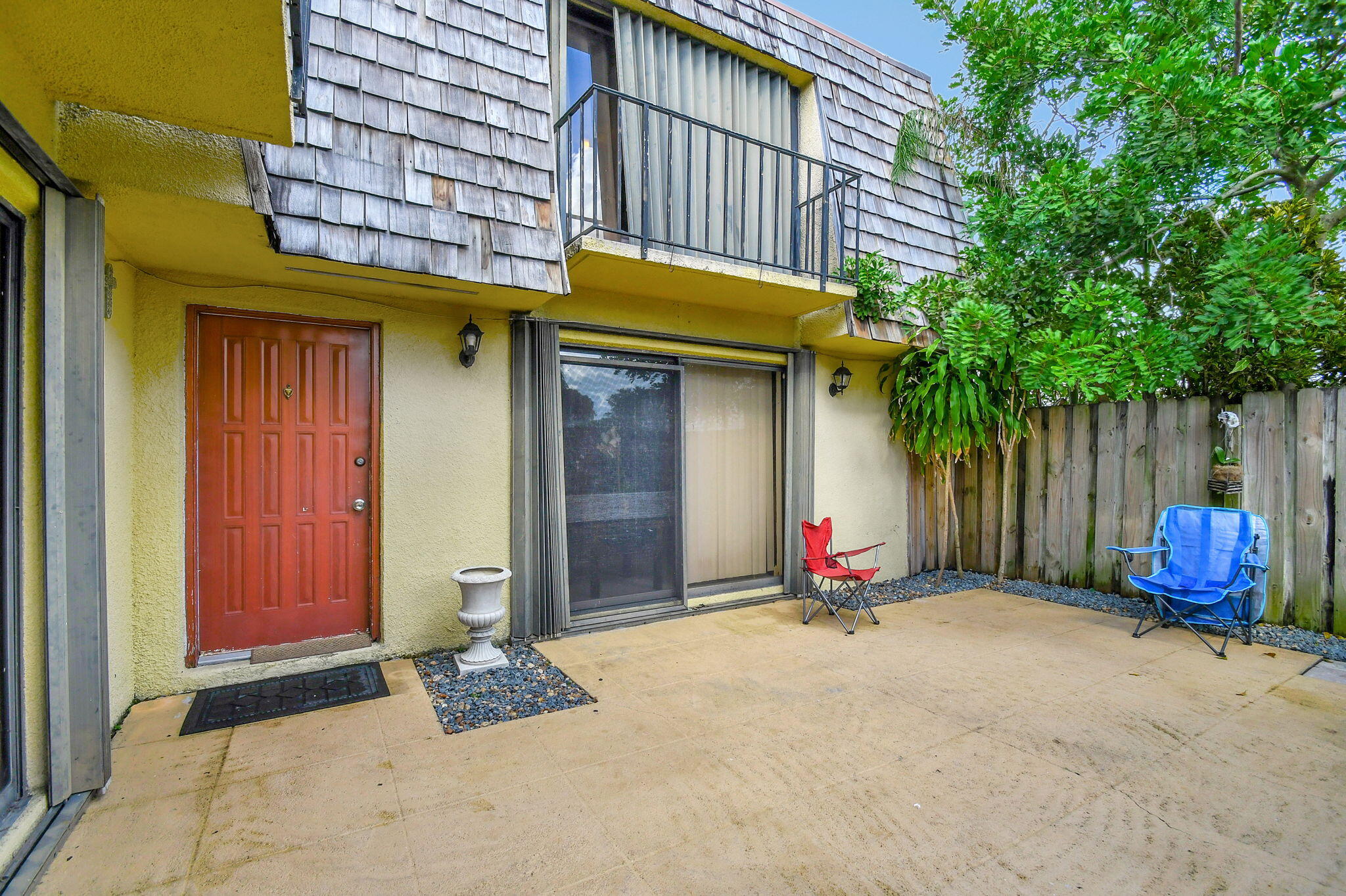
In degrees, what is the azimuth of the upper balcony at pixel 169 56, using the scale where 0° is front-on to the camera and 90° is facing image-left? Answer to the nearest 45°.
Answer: approximately 315°

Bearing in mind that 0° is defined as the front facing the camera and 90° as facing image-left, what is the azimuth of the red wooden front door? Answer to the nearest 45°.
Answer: approximately 0°

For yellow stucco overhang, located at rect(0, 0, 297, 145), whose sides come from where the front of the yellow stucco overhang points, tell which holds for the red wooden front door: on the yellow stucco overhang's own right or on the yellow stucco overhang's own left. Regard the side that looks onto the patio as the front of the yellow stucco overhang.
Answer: on the yellow stucco overhang's own left

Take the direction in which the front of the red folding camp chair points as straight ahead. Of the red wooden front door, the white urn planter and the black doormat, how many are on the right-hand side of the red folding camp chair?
3

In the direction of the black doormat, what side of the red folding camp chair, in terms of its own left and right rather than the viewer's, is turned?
right

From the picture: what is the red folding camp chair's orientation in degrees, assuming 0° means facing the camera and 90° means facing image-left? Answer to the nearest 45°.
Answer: approximately 315°

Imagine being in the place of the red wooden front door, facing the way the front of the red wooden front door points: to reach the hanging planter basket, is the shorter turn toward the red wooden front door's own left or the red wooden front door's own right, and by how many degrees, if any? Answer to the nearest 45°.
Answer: approximately 45° to the red wooden front door's own left

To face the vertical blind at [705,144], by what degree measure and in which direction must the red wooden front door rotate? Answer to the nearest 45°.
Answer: approximately 90° to its left
